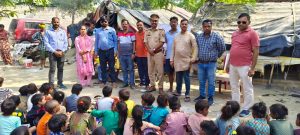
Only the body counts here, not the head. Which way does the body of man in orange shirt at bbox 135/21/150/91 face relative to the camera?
toward the camera

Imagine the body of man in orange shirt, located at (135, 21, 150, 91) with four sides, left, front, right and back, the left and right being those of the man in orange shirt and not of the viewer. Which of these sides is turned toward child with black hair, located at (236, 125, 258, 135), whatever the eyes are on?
front

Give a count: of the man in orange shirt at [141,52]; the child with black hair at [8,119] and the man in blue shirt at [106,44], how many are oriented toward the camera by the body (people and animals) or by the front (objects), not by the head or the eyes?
2

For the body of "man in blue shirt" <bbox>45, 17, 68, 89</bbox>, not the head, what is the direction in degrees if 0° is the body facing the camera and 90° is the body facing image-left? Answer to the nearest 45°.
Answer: approximately 0°

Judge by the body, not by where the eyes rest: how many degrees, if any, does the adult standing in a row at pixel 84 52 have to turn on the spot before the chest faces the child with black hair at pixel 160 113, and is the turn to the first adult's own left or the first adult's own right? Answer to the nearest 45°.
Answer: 0° — they already face them

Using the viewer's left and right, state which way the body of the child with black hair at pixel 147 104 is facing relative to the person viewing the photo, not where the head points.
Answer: facing away from the viewer

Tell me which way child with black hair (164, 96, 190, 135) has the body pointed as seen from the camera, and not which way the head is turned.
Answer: away from the camera

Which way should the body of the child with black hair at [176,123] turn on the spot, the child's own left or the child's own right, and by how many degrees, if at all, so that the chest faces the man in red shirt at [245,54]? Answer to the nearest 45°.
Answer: approximately 45° to the child's own right

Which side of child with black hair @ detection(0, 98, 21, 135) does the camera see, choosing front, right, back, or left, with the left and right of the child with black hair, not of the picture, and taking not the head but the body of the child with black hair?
back

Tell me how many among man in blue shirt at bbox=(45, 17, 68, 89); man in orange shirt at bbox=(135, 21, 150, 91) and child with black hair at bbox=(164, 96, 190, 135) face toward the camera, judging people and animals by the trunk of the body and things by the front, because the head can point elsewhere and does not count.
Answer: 2

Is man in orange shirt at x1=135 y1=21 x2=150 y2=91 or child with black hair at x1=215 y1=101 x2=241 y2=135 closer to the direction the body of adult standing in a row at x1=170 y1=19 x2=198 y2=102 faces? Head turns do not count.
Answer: the child with black hair

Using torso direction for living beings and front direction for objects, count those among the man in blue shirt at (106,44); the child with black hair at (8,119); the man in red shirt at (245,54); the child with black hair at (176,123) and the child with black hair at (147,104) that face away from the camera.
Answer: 3

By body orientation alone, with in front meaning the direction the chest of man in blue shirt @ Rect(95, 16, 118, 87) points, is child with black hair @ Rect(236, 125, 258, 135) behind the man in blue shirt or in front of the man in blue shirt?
in front

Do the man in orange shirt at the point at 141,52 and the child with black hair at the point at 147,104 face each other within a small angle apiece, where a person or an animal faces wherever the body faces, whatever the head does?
yes

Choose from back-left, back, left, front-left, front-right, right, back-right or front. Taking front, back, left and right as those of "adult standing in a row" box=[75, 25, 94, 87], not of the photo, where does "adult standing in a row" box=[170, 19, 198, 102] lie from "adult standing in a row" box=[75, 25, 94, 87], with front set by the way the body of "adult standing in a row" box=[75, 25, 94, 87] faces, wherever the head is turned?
front-left

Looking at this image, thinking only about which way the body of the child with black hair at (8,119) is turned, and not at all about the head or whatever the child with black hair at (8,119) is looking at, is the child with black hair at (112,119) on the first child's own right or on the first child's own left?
on the first child's own right

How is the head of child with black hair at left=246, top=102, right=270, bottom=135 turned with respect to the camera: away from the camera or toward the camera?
away from the camera
